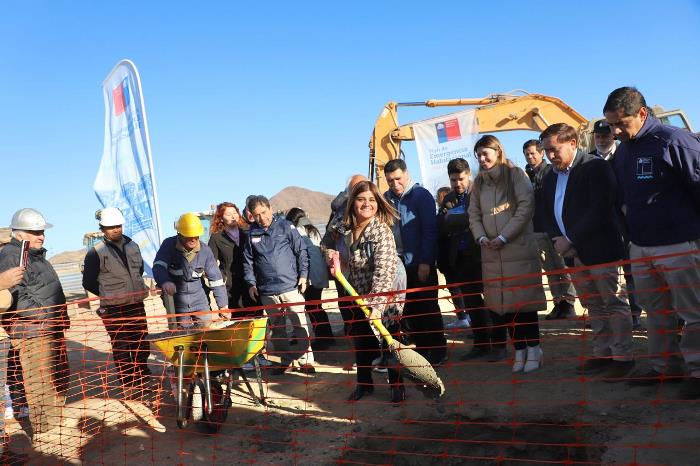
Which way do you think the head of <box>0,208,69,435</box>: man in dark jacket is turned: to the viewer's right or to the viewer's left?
to the viewer's right

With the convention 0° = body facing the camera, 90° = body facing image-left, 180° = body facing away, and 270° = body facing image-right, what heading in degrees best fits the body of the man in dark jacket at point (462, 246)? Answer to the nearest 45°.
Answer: approximately 45°

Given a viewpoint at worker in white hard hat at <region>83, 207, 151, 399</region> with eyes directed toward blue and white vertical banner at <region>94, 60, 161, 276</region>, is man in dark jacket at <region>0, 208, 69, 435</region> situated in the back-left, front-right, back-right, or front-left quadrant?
back-left

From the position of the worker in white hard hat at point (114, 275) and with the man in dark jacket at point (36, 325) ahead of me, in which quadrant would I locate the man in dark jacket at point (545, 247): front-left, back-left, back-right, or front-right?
back-left

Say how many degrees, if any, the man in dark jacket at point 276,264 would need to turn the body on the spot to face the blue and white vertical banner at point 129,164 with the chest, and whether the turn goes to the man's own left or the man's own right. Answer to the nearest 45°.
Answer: approximately 90° to the man's own right

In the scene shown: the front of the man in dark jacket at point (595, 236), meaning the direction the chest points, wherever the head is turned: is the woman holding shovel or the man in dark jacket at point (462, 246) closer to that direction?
the woman holding shovel

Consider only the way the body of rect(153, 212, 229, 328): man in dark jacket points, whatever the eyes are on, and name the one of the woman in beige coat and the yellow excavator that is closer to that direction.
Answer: the woman in beige coat

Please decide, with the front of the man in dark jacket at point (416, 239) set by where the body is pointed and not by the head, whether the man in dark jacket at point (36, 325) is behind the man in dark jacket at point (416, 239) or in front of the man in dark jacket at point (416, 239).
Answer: in front
